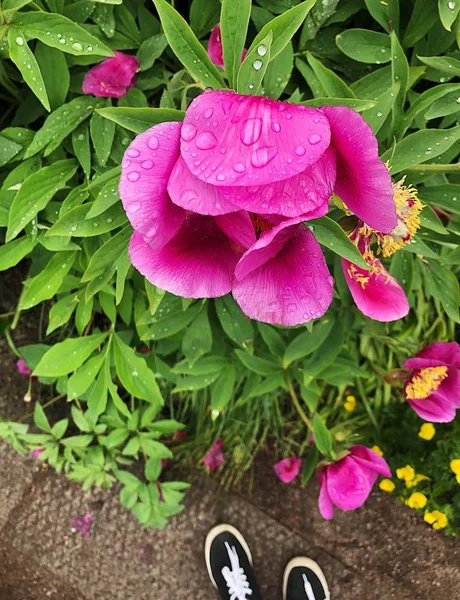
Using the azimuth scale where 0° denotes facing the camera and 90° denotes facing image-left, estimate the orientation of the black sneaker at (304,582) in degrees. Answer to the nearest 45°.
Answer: approximately 180°
